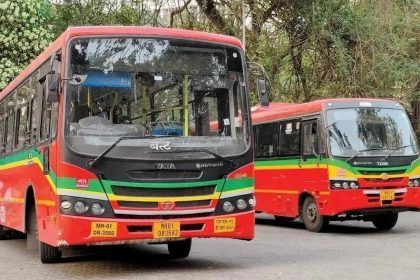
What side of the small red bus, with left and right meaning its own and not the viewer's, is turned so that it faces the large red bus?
right

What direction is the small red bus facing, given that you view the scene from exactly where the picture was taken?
facing the viewer and to the right of the viewer

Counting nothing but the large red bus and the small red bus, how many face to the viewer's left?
0

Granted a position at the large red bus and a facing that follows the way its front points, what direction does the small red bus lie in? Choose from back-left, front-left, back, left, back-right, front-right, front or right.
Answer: left
